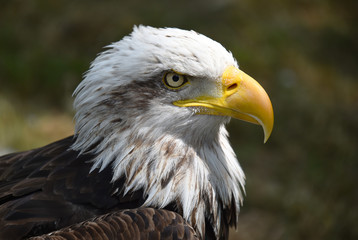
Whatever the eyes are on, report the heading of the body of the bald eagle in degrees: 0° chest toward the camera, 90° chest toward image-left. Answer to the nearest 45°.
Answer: approximately 270°
